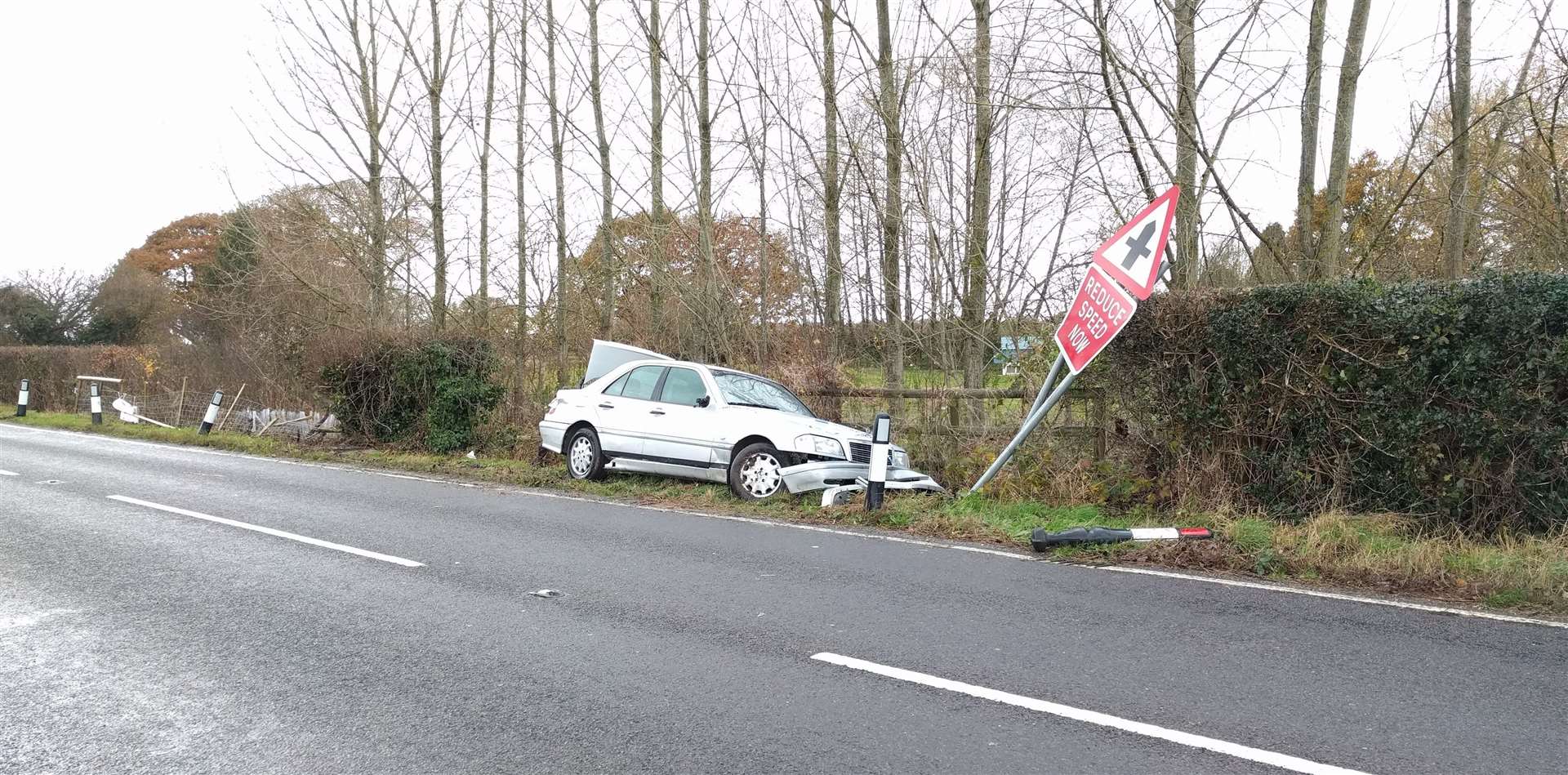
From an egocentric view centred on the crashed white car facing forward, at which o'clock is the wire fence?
The wire fence is roughly at 6 o'clock from the crashed white car.

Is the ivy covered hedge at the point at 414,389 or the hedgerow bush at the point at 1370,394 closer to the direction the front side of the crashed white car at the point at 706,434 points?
the hedgerow bush

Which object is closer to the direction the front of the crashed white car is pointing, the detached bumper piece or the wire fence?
the detached bumper piece

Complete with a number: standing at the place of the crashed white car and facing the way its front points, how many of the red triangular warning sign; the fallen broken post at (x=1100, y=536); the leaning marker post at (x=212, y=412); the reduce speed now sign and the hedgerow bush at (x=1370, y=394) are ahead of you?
4

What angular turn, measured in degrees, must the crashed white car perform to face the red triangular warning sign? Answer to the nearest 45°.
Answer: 0° — it already faces it

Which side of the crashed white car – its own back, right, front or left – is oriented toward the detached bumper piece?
front

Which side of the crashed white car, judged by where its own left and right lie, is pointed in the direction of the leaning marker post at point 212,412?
back

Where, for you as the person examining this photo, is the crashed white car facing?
facing the viewer and to the right of the viewer

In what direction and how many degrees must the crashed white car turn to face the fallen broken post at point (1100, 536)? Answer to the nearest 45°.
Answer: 0° — it already faces it

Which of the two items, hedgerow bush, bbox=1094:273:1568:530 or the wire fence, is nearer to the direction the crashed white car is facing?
the hedgerow bush

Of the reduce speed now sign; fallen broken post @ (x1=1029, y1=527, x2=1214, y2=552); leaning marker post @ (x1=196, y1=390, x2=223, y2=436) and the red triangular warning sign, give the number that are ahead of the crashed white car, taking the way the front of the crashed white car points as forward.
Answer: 3

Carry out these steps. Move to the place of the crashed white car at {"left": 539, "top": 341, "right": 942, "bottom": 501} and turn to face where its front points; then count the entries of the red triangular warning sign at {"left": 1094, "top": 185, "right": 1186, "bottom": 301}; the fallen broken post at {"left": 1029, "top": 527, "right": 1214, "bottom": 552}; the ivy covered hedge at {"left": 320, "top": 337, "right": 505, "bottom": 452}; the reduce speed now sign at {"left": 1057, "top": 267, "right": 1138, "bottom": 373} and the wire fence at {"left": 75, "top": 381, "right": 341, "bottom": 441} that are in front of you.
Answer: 3

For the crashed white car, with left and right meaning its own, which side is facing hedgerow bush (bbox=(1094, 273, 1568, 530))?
front

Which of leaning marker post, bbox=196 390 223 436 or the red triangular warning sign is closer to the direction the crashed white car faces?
the red triangular warning sign
